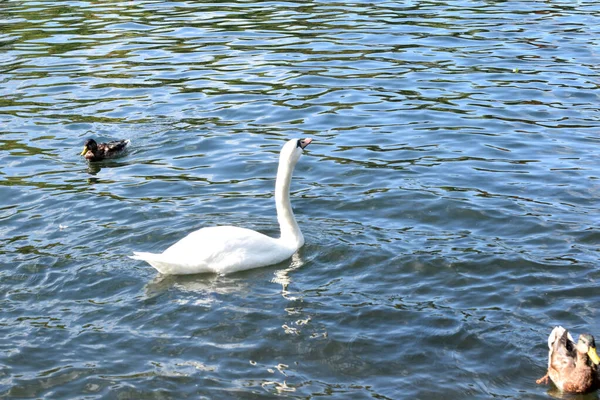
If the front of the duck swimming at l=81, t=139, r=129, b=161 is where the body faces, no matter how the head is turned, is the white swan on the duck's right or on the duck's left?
on the duck's left

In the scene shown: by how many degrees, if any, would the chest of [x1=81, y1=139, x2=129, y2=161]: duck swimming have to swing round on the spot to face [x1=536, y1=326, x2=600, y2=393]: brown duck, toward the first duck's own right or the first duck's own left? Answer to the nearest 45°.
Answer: approximately 90° to the first duck's own left

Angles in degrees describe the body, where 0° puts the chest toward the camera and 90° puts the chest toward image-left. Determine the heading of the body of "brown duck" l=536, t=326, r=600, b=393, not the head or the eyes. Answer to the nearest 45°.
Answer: approximately 315°

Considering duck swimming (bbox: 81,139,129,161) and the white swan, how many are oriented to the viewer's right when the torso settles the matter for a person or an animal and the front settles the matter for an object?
1

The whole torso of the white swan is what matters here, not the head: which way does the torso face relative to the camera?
to the viewer's right

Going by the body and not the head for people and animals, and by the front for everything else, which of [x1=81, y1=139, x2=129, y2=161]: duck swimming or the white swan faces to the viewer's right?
the white swan

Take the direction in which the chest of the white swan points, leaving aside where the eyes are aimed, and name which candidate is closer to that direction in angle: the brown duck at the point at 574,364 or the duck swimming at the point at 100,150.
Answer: the brown duck

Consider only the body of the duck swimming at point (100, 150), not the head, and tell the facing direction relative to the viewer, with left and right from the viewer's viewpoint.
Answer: facing the viewer and to the left of the viewer
